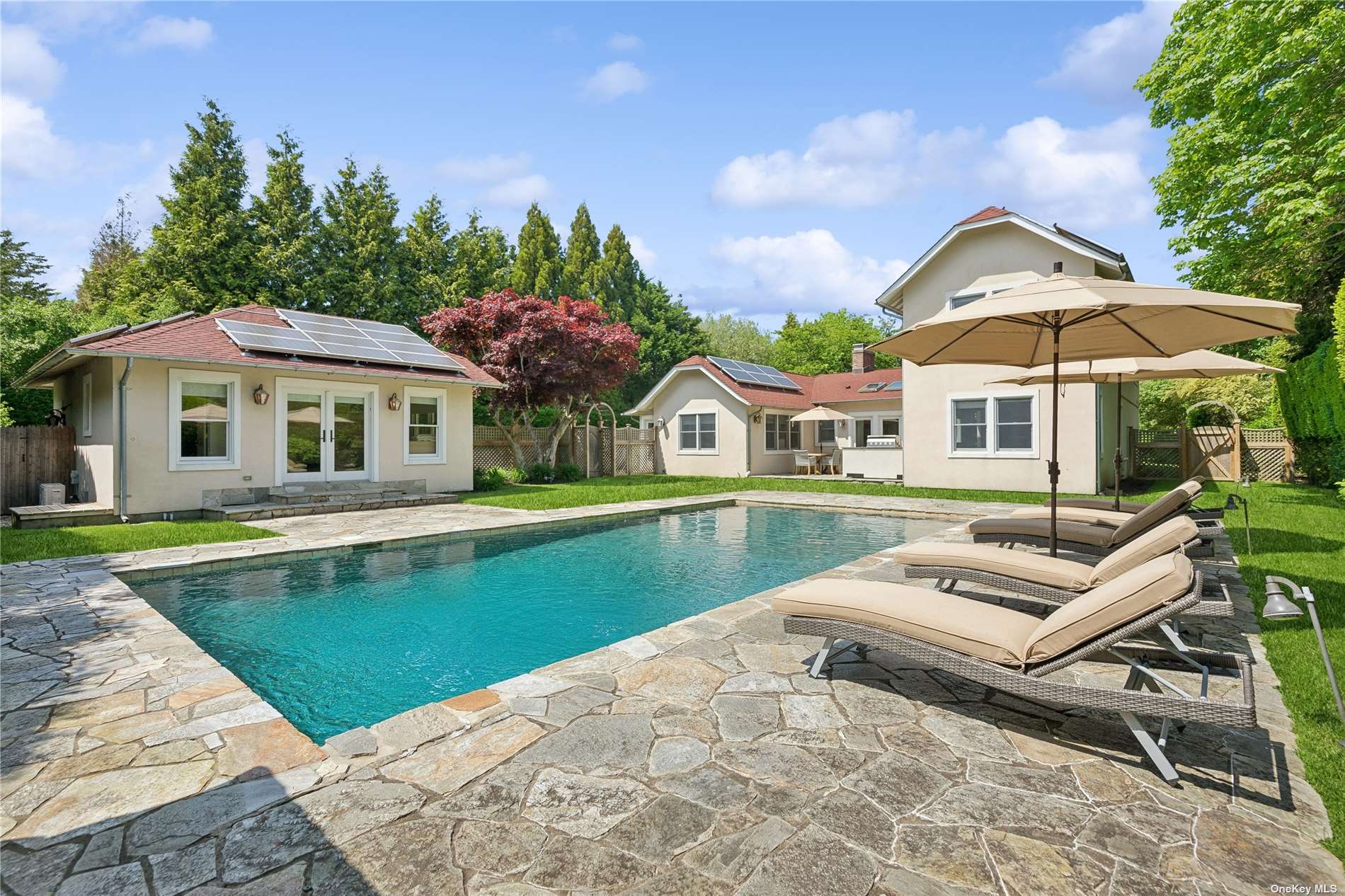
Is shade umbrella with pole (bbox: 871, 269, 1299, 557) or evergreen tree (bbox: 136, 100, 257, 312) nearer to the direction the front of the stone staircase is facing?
the shade umbrella with pole

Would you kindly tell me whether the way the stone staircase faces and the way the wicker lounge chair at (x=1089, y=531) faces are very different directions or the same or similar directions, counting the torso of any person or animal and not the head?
very different directions

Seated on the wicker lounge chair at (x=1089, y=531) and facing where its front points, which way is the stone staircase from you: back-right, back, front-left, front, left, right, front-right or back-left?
front

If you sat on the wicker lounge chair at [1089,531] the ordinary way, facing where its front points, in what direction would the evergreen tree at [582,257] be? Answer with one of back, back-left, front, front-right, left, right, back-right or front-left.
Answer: front-right

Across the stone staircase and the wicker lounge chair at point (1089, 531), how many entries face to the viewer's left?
1

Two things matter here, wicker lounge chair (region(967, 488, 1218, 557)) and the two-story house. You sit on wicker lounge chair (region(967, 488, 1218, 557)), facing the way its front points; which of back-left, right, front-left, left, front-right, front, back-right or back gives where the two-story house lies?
right

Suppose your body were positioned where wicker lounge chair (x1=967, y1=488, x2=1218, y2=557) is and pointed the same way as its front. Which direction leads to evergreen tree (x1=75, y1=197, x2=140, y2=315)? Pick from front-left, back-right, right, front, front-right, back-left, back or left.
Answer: front

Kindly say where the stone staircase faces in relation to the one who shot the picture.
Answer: facing the viewer and to the right of the viewer

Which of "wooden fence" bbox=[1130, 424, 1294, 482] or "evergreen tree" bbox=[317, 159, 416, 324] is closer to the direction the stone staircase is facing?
the wooden fence

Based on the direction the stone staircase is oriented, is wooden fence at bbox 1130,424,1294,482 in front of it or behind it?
in front

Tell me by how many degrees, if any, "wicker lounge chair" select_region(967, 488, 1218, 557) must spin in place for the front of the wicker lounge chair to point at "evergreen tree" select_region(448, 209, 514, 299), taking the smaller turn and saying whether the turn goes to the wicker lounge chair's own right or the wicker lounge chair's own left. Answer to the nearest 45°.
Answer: approximately 45° to the wicker lounge chair's own right

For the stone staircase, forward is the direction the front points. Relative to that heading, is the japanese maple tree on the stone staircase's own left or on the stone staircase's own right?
on the stone staircase's own left

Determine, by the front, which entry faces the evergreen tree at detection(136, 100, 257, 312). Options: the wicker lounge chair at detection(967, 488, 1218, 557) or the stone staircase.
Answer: the wicker lounge chair

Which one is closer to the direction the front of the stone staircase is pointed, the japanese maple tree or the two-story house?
the two-story house

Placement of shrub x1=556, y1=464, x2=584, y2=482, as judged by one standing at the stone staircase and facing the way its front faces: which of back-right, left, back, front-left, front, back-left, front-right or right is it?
left

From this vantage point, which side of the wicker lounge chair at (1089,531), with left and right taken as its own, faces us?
left

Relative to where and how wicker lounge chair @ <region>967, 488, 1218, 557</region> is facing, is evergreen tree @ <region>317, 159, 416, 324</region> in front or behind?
in front
